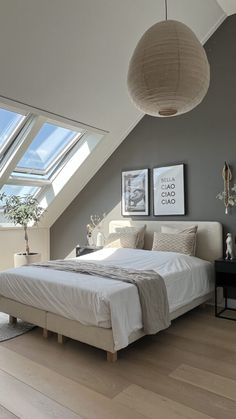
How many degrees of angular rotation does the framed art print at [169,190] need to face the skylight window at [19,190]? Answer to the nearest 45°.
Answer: approximately 45° to its right

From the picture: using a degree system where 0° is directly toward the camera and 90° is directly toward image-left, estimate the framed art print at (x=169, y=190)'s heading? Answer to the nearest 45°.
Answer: approximately 45°

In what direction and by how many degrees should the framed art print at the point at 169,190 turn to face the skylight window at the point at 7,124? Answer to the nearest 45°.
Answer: approximately 45° to its right

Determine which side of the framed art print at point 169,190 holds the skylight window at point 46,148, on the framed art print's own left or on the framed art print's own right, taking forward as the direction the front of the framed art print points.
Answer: on the framed art print's own right

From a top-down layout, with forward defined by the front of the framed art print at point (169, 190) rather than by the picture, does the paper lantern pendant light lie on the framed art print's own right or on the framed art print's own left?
on the framed art print's own left

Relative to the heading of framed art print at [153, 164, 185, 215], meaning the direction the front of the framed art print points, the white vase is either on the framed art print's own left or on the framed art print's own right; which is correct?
on the framed art print's own right

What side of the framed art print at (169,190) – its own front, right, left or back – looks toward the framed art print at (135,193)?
right

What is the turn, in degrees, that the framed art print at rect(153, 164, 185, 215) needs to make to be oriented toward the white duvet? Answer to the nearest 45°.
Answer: approximately 45° to its left
